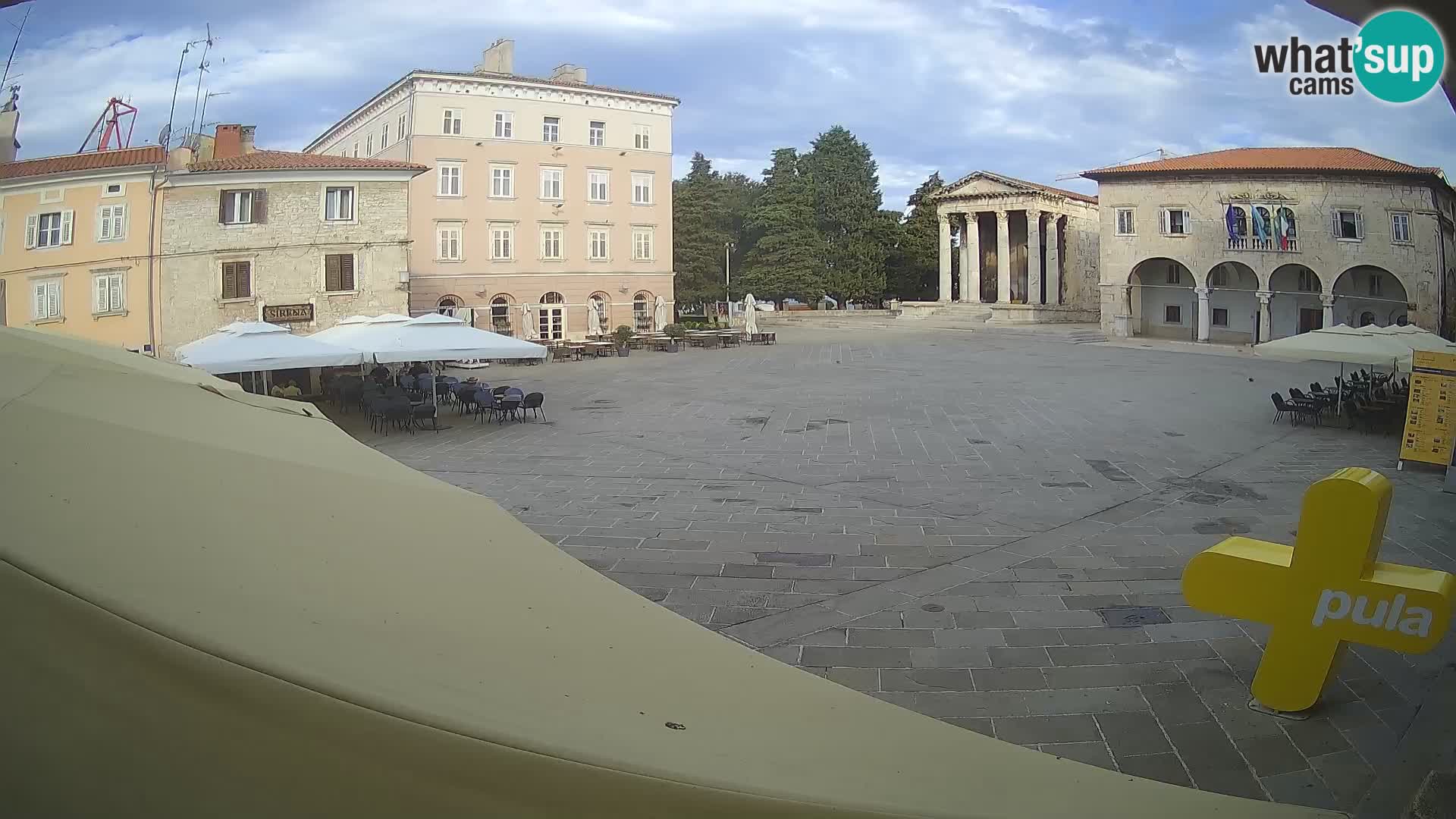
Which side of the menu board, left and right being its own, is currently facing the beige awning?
front

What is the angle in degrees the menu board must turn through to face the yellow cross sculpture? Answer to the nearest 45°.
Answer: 0° — it already faces it

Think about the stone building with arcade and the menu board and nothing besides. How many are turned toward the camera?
2

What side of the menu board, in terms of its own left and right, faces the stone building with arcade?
back

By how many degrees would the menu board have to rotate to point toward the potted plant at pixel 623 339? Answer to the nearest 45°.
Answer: approximately 135° to its right

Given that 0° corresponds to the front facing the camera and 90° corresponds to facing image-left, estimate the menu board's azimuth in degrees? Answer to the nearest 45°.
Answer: approximately 0°

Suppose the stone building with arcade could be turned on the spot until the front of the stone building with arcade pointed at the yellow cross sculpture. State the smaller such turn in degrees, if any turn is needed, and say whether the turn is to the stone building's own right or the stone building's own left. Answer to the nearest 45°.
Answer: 0° — it already faces it

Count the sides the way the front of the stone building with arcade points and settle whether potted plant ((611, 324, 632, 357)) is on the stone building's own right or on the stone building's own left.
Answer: on the stone building's own right

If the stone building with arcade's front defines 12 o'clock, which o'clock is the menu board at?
The menu board is roughly at 12 o'clock from the stone building with arcade.

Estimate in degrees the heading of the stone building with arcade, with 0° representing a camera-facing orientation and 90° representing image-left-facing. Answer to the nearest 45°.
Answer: approximately 0°
